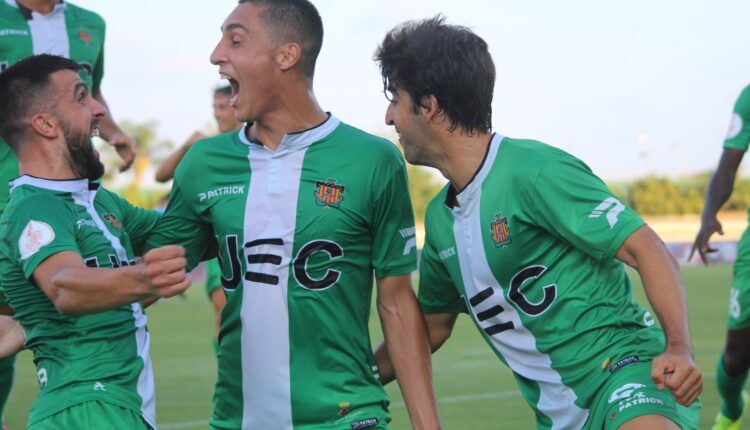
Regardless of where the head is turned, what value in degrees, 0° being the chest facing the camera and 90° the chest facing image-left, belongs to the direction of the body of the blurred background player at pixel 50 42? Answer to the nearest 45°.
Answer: approximately 0°

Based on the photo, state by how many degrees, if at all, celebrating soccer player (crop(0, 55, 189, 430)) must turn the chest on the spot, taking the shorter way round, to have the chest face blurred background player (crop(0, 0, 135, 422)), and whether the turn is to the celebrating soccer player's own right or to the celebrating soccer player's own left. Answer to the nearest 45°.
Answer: approximately 135° to the celebrating soccer player's own left

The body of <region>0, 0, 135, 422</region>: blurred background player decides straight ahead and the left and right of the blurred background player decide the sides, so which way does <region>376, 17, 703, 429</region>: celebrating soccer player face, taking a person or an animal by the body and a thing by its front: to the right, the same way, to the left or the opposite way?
to the right

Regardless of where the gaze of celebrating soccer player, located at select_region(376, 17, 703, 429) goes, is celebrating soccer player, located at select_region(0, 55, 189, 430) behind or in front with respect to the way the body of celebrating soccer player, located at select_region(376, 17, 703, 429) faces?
in front

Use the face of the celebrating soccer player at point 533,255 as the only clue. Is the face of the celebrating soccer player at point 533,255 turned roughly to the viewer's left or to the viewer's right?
to the viewer's left

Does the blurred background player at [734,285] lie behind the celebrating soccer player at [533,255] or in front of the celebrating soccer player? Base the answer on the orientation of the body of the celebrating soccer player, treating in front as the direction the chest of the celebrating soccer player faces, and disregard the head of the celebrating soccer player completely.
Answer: behind

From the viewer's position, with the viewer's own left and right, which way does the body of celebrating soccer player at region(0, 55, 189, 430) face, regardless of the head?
facing the viewer and to the right of the viewer

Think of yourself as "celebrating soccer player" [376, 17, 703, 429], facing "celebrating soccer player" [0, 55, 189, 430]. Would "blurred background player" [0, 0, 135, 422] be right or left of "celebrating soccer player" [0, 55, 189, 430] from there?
right

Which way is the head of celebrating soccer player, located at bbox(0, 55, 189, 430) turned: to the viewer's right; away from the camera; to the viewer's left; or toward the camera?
to the viewer's right

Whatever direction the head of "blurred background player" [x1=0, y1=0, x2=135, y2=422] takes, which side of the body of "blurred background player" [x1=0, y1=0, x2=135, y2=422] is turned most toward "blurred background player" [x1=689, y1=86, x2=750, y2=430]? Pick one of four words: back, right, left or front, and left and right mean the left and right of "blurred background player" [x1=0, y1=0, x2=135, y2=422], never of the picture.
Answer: left

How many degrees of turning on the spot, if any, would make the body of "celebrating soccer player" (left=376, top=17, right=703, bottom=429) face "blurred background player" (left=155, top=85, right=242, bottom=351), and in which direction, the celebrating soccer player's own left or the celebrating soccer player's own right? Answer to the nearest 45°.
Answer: approximately 90° to the celebrating soccer player's own right

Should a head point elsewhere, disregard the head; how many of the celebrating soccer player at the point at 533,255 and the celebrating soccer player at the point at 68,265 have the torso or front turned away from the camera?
0

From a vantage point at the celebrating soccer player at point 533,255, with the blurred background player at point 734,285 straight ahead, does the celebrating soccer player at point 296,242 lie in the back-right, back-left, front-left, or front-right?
back-left

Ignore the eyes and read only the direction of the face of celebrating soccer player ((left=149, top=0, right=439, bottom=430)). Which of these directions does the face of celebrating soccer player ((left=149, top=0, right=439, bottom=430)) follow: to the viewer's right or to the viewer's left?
to the viewer's left

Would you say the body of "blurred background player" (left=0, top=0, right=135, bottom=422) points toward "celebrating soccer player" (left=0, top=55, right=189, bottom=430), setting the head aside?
yes

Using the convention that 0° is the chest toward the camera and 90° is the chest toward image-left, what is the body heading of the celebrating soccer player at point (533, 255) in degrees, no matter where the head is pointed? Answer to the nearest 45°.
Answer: approximately 45°
